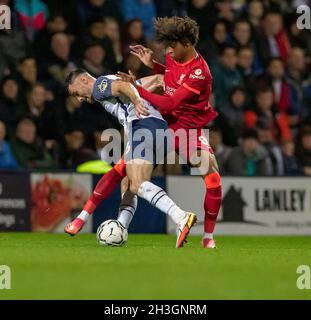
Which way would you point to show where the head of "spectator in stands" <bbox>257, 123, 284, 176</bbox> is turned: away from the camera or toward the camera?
toward the camera

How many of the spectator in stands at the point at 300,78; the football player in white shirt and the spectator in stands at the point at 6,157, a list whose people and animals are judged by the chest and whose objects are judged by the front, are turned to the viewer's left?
1

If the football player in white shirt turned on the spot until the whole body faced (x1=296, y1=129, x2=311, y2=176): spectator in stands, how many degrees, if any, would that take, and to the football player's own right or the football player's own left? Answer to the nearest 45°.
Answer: approximately 135° to the football player's own right

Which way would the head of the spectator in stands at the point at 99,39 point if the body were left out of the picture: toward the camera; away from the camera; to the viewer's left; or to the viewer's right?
toward the camera

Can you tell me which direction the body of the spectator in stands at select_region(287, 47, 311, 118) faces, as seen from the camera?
toward the camera

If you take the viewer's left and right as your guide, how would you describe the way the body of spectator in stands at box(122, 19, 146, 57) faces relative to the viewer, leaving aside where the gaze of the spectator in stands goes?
facing the viewer

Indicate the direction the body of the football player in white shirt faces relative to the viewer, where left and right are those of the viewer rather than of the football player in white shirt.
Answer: facing to the left of the viewer

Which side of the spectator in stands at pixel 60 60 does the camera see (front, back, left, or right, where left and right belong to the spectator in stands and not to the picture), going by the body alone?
front

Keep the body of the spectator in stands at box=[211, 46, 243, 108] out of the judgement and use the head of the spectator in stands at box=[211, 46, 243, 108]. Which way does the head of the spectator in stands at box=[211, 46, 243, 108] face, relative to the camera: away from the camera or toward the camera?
toward the camera

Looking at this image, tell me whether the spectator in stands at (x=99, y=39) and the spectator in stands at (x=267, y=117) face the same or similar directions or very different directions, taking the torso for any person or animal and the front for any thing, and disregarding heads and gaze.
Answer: same or similar directions

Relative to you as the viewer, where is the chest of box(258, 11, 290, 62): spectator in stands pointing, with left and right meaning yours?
facing the viewer

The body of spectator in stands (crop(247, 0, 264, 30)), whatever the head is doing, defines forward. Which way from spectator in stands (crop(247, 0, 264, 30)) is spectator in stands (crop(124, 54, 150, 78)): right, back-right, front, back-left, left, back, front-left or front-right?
front-right

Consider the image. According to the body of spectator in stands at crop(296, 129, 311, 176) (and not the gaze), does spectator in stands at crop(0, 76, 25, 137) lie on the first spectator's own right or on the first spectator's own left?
on the first spectator's own right

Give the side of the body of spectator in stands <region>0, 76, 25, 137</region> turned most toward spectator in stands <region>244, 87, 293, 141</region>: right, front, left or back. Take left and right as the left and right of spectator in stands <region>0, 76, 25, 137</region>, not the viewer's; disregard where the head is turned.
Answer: left

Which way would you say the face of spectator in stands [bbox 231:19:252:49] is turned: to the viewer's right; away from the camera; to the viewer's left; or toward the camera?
toward the camera

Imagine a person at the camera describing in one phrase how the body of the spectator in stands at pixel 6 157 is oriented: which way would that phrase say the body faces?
toward the camera
